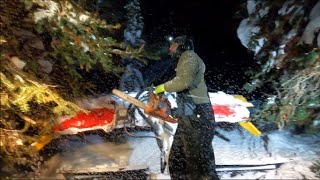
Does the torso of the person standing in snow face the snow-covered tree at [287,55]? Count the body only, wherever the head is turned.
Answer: no

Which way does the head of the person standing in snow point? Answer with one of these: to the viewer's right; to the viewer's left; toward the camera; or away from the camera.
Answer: to the viewer's left

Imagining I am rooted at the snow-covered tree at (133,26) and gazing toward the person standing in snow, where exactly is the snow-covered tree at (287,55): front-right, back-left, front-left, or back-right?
front-left

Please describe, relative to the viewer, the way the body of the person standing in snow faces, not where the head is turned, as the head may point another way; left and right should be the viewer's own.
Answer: facing to the left of the viewer

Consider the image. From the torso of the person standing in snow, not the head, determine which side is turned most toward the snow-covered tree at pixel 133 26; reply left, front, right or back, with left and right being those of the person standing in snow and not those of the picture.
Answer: right

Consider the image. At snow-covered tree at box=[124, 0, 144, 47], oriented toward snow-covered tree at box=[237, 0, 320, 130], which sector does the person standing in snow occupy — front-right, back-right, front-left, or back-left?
front-right
